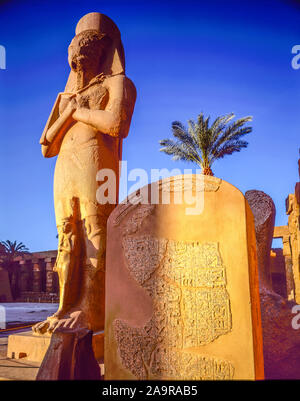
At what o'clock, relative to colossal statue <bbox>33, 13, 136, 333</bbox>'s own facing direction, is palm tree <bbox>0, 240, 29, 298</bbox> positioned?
The palm tree is roughly at 4 o'clock from the colossal statue.

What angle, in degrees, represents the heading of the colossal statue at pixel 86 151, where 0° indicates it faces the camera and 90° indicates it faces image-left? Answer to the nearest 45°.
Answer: approximately 45°

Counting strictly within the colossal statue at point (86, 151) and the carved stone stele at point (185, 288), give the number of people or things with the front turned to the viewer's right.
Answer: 0

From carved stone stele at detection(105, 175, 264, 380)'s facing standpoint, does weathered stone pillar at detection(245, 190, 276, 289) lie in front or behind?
behind

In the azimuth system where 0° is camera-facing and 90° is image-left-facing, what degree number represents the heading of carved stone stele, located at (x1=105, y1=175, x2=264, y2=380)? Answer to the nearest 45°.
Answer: approximately 0°

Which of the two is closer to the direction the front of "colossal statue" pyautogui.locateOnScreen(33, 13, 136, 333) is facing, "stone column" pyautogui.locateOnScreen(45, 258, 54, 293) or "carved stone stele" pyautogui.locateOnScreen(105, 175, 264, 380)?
the carved stone stele

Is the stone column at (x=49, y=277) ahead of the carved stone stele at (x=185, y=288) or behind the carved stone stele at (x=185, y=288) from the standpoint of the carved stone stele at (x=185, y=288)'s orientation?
behind

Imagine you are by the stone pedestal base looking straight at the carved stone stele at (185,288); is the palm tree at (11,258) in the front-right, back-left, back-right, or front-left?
back-left
